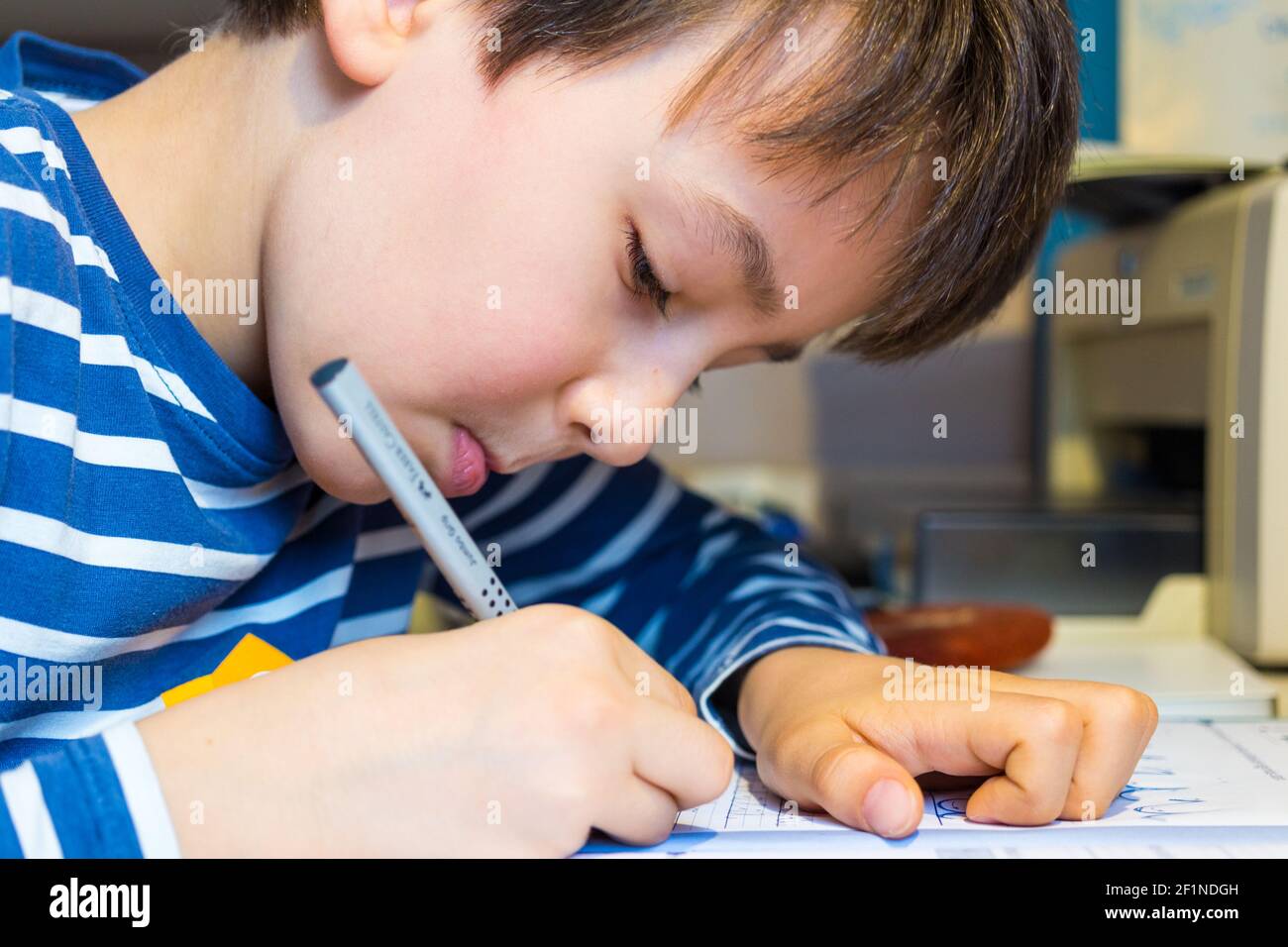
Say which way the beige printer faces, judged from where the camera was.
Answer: facing the viewer and to the left of the viewer

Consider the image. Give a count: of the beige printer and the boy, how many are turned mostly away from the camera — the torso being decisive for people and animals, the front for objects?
0

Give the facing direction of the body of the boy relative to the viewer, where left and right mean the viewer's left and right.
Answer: facing the viewer and to the right of the viewer
